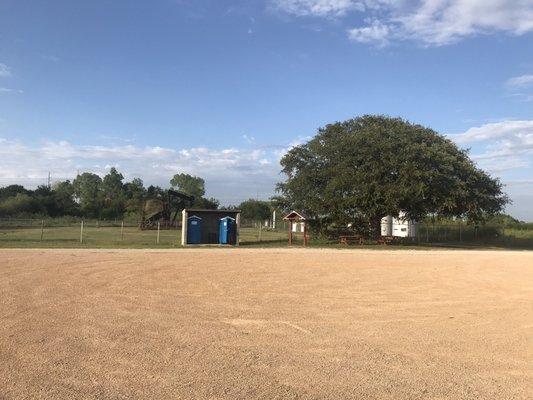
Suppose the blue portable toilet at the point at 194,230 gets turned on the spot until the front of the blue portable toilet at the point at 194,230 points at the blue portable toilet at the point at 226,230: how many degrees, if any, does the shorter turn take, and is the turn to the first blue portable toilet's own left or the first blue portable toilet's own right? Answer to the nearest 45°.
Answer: approximately 90° to the first blue portable toilet's own left

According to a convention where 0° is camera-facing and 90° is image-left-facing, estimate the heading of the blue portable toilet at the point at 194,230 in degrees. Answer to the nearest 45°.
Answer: approximately 0°

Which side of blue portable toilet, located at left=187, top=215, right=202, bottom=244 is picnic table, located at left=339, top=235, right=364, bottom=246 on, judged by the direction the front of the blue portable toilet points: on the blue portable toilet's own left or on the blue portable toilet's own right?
on the blue portable toilet's own left

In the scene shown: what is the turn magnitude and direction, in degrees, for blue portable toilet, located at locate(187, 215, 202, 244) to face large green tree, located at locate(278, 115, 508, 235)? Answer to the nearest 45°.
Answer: approximately 90° to its left
